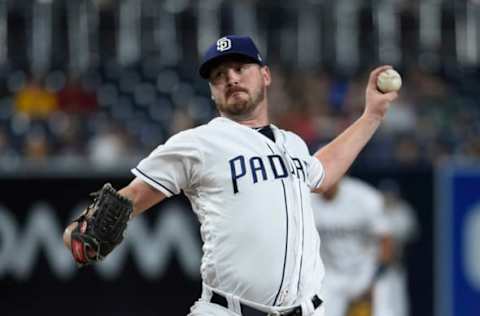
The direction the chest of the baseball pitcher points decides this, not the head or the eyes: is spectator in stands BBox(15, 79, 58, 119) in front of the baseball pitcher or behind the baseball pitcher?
behind

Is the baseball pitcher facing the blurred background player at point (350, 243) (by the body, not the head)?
no

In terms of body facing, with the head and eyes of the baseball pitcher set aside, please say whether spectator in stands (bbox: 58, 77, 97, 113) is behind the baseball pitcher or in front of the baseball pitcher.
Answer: behind

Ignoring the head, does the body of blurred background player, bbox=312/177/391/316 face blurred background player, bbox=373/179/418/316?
no

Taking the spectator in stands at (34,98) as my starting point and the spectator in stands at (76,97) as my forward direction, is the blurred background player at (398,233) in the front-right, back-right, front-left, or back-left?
front-right

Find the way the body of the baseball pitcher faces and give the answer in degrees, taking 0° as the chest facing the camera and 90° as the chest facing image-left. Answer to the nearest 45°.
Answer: approximately 315°

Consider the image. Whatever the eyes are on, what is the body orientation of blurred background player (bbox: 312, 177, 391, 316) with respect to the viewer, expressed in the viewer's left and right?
facing the viewer and to the left of the viewer

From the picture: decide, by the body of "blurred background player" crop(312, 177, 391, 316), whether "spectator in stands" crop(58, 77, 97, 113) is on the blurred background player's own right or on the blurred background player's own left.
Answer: on the blurred background player's own right

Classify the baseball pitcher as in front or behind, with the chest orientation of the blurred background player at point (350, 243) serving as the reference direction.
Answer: in front

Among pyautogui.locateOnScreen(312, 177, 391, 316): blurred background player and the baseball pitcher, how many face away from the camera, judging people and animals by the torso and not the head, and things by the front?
0
